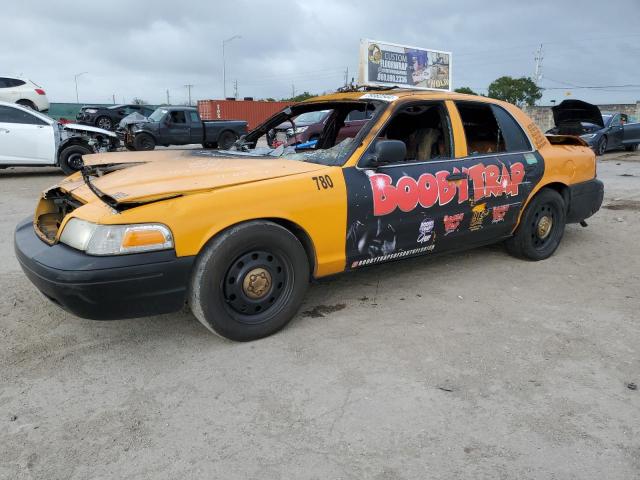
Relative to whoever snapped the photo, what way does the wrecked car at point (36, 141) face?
facing to the right of the viewer

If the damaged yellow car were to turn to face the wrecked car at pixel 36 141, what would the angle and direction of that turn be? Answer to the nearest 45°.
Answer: approximately 90° to its right

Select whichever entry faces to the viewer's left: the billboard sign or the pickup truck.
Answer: the pickup truck

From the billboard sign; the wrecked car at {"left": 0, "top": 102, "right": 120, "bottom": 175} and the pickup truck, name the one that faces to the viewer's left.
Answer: the pickup truck

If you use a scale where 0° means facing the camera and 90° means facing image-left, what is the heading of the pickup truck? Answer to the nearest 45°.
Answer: approximately 90°

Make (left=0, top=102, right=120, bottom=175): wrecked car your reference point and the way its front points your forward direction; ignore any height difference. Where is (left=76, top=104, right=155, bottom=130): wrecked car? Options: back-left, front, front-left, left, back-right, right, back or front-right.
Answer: left

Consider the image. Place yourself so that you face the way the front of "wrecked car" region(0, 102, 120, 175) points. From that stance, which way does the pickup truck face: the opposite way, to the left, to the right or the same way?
the opposite way

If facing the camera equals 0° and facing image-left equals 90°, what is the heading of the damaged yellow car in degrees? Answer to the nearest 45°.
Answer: approximately 45°

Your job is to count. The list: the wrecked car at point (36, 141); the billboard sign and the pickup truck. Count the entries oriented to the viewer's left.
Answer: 1

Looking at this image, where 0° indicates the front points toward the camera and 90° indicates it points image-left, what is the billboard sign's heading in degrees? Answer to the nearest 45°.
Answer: approximately 315°

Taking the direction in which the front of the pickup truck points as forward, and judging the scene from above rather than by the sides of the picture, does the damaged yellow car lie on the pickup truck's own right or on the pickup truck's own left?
on the pickup truck's own left
